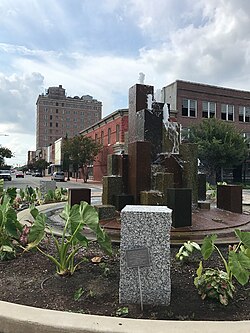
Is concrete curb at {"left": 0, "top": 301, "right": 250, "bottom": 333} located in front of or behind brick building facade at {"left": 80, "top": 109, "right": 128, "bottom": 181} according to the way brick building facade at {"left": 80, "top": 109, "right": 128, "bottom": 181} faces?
in front

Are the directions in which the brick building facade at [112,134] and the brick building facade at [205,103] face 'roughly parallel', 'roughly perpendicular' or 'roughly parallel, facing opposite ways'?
roughly perpendicular

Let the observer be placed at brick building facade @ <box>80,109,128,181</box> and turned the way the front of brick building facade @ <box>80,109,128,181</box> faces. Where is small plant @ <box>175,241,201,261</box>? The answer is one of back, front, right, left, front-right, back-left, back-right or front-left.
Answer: front-left

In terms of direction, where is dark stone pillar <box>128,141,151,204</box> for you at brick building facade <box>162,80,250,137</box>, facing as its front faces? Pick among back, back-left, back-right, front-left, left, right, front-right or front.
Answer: front-right

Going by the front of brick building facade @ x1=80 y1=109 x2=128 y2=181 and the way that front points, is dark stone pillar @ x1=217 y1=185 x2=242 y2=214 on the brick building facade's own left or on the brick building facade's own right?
on the brick building facade's own left

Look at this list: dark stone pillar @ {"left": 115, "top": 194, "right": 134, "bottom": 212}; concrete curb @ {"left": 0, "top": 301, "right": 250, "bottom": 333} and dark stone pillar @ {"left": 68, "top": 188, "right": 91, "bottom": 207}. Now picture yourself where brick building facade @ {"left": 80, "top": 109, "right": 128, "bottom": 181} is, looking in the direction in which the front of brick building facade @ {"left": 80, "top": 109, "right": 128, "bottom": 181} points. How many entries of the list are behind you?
0

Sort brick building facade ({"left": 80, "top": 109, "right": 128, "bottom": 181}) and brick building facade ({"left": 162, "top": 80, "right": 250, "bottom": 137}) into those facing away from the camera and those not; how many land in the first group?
0

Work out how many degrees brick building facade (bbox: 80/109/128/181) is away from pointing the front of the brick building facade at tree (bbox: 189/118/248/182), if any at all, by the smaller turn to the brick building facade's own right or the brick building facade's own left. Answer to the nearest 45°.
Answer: approximately 90° to the brick building facade's own left

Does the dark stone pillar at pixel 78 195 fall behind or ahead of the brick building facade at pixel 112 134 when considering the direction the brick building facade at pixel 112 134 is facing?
ahead

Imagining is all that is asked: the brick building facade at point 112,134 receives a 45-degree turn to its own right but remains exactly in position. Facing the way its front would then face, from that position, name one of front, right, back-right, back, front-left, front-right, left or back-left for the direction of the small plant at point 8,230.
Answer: left

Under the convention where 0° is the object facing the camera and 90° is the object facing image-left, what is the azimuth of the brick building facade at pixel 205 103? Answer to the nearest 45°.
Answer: approximately 315°

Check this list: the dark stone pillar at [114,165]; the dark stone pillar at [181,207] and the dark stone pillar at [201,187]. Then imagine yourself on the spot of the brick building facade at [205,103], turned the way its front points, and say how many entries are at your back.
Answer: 0

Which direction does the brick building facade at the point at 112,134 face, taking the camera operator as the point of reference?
facing the viewer and to the left of the viewer

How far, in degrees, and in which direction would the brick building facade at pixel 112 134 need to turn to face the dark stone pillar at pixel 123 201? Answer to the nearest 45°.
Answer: approximately 45° to its left

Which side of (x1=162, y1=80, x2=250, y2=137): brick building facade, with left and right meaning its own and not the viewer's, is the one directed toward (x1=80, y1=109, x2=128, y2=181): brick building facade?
right
